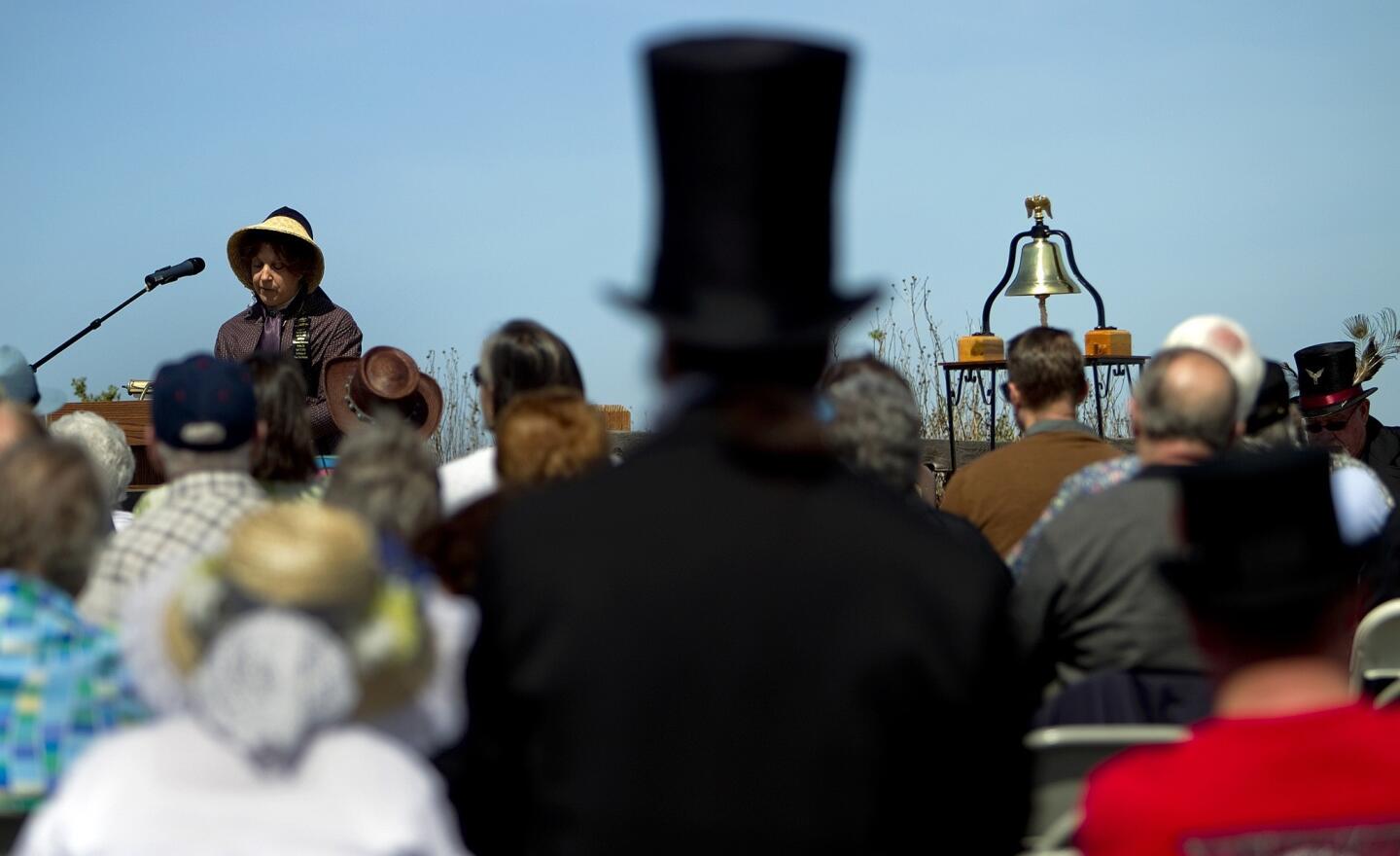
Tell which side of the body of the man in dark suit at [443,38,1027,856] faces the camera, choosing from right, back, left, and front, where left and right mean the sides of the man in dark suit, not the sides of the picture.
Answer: back

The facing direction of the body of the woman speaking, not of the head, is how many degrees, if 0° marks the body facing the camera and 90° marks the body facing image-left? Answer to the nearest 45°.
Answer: approximately 45°

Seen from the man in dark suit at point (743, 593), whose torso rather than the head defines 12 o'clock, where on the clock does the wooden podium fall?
The wooden podium is roughly at 11 o'clock from the man in dark suit.

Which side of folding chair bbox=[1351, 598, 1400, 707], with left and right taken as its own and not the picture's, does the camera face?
back

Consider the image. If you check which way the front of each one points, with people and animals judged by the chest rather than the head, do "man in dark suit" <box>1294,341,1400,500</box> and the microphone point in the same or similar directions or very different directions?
very different directions

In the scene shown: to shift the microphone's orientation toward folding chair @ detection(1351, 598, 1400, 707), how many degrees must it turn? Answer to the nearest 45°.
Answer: approximately 45° to its right

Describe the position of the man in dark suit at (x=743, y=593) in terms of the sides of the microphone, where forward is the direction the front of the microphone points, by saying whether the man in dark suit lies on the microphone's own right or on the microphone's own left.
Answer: on the microphone's own right

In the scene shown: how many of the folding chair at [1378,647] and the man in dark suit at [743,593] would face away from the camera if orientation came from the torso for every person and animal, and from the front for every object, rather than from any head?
2

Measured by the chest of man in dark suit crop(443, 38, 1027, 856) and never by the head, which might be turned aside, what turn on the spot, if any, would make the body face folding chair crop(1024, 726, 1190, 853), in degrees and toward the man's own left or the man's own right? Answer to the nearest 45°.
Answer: approximately 45° to the man's own right

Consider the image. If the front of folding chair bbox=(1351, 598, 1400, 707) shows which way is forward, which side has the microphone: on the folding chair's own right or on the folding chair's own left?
on the folding chair's own left

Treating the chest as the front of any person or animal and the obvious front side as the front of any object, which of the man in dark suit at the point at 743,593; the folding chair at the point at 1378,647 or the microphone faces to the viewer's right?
the microphone

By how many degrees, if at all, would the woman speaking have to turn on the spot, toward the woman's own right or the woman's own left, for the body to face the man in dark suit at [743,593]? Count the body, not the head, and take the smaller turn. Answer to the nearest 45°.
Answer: approximately 45° to the woman's own left

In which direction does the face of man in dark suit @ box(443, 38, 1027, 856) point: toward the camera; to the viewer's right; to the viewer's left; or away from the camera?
away from the camera

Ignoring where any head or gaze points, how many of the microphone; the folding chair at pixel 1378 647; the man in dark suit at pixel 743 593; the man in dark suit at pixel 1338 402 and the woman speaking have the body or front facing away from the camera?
2

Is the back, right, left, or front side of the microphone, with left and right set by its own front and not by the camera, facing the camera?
right
